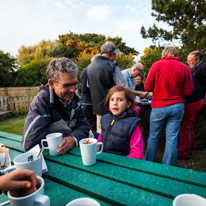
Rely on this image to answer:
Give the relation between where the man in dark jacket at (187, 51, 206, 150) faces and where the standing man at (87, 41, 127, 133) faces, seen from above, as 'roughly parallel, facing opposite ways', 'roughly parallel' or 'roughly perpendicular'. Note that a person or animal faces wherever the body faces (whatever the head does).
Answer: roughly perpendicular

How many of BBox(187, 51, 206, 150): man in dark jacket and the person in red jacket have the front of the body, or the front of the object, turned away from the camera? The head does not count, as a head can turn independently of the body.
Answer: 1

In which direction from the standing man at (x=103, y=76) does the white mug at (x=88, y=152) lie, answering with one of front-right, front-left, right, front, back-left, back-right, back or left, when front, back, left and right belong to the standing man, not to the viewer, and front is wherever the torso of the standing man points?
back-right

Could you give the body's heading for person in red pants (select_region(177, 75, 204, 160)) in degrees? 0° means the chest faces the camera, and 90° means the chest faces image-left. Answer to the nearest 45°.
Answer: approximately 90°

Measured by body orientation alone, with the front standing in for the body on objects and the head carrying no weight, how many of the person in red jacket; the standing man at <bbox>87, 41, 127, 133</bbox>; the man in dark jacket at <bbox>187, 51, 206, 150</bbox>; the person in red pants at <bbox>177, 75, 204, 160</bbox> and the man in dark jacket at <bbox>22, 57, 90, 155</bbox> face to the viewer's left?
2

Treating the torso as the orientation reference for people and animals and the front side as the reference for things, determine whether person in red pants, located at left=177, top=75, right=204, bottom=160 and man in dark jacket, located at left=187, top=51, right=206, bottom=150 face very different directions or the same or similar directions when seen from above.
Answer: same or similar directions

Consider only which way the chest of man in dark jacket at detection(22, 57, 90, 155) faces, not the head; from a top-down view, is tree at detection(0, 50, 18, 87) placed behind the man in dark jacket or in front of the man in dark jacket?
behind

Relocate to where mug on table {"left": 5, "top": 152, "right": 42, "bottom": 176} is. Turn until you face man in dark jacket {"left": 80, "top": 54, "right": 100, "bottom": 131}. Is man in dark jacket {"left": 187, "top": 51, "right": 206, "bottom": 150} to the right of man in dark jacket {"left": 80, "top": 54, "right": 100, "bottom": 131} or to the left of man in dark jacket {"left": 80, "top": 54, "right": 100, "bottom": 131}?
right

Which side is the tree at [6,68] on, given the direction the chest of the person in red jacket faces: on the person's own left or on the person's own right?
on the person's own left

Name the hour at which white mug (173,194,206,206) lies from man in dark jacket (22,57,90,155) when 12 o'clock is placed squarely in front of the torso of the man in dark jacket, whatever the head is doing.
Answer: The white mug is roughly at 1 o'clock from the man in dark jacket.

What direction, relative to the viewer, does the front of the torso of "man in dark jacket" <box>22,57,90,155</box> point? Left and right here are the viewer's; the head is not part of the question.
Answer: facing the viewer and to the right of the viewer

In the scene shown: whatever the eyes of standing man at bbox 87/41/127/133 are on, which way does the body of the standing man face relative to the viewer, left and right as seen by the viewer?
facing away from the viewer and to the right of the viewer
